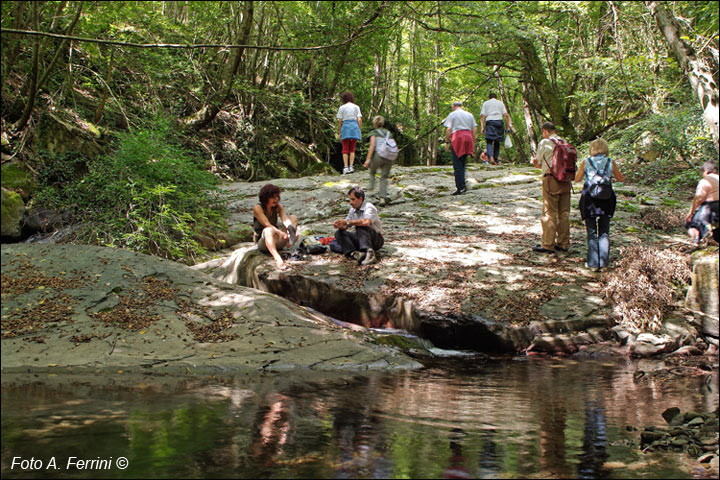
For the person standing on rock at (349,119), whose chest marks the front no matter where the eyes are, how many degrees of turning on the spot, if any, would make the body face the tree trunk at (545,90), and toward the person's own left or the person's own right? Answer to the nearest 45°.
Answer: approximately 45° to the person's own right

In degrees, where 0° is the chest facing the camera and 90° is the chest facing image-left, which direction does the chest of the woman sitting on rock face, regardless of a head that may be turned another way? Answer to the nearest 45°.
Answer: approximately 315°

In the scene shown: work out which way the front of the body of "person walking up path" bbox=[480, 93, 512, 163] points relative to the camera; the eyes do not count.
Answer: away from the camera

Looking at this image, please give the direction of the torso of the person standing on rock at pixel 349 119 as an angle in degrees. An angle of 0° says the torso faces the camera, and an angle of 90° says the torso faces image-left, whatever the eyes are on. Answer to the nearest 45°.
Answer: approximately 180°
